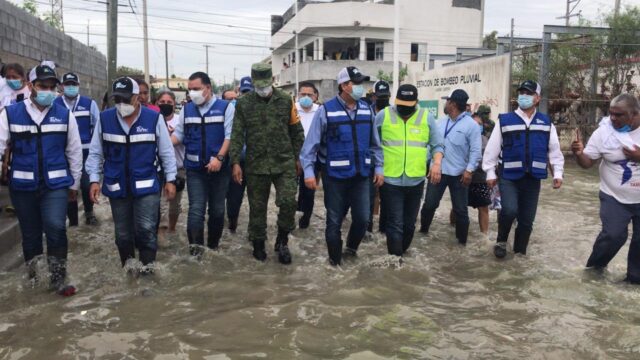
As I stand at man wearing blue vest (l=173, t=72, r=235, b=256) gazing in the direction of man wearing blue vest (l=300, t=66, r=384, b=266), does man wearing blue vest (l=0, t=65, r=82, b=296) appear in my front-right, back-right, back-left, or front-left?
back-right

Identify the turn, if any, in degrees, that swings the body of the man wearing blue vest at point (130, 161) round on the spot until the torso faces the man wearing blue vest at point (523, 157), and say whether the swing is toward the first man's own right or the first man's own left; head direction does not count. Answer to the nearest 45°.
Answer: approximately 90° to the first man's own left

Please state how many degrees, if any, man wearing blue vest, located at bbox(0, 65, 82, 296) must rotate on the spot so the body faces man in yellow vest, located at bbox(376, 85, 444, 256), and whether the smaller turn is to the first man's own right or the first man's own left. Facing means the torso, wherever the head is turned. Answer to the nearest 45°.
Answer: approximately 90° to the first man's own left

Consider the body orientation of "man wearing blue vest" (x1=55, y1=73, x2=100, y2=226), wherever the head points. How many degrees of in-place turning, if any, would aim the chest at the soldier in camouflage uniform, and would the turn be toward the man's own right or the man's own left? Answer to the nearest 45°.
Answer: approximately 45° to the man's own left

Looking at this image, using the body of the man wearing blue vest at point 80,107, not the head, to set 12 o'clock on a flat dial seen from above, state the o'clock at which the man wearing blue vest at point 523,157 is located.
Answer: the man wearing blue vest at point 523,157 is roughly at 10 o'clock from the man wearing blue vest at point 80,107.

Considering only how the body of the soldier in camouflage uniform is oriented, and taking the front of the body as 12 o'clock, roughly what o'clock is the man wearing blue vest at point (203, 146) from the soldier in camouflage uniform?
The man wearing blue vest is roughly at 4 o'clock from the soldier in camouflage uniform.

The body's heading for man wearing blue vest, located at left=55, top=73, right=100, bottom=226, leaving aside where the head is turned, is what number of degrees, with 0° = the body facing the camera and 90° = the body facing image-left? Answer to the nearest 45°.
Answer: approximately 0°

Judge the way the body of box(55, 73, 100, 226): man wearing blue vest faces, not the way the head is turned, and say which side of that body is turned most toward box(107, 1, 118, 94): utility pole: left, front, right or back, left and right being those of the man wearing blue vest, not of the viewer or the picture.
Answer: back

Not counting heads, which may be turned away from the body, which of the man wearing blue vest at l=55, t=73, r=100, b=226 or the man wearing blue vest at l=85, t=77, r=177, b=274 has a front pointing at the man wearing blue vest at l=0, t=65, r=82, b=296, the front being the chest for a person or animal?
the man wearing blue vest at l=55, t=73, r=100, b=226

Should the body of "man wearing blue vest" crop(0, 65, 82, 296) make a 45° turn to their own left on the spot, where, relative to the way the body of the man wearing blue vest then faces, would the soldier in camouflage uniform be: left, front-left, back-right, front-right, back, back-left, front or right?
front-left

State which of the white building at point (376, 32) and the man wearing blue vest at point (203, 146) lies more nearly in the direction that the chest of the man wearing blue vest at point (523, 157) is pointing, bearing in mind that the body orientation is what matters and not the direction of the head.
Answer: the man wearing blue vest

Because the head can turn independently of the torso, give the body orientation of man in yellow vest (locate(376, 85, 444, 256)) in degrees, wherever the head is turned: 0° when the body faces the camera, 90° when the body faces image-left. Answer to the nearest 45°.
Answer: approximately 0°

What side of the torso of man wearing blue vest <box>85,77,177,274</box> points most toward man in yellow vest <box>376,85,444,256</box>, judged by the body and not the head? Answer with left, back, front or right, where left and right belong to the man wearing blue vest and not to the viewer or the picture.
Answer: left

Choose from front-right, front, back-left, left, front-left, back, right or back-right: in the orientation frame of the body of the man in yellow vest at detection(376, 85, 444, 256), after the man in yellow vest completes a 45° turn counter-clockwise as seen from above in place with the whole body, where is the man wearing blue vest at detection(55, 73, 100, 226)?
back-right
